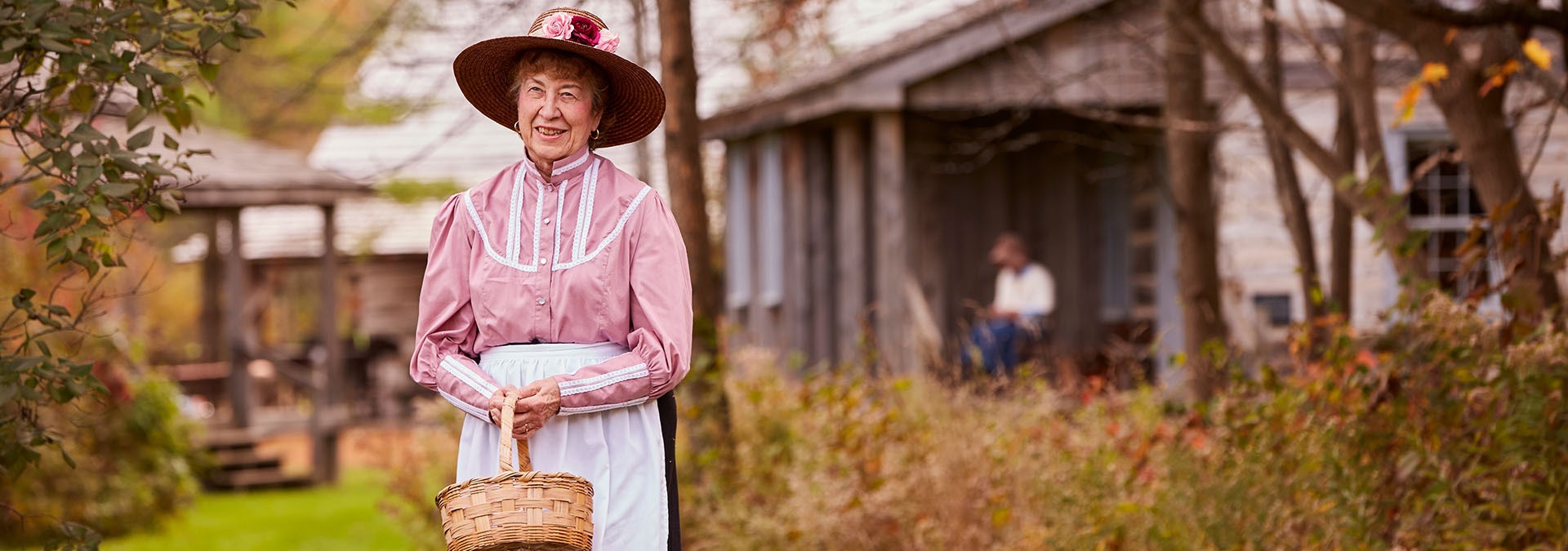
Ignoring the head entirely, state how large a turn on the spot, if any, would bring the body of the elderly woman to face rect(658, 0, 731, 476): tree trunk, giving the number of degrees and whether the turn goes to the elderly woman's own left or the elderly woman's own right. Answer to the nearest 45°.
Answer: approximately 180°

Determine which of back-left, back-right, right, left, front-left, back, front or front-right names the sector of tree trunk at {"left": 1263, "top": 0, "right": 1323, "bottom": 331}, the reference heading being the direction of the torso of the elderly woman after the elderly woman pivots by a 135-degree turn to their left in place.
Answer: front

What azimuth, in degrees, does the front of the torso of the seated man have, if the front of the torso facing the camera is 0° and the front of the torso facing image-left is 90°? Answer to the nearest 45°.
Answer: approximately 45°

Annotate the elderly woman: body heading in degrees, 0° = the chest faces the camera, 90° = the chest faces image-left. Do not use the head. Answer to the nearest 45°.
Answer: approximately 0°

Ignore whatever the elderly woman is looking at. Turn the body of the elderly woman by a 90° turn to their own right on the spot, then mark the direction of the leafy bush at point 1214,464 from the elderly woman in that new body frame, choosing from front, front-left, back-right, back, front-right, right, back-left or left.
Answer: back-right

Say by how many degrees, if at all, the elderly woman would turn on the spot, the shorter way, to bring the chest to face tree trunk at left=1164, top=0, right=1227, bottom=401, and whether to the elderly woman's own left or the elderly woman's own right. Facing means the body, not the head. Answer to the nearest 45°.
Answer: approximately 135° to the elderly woman's own left

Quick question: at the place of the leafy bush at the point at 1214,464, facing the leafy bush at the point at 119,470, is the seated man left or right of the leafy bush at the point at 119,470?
right

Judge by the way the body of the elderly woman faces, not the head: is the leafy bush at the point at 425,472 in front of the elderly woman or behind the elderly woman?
behind
